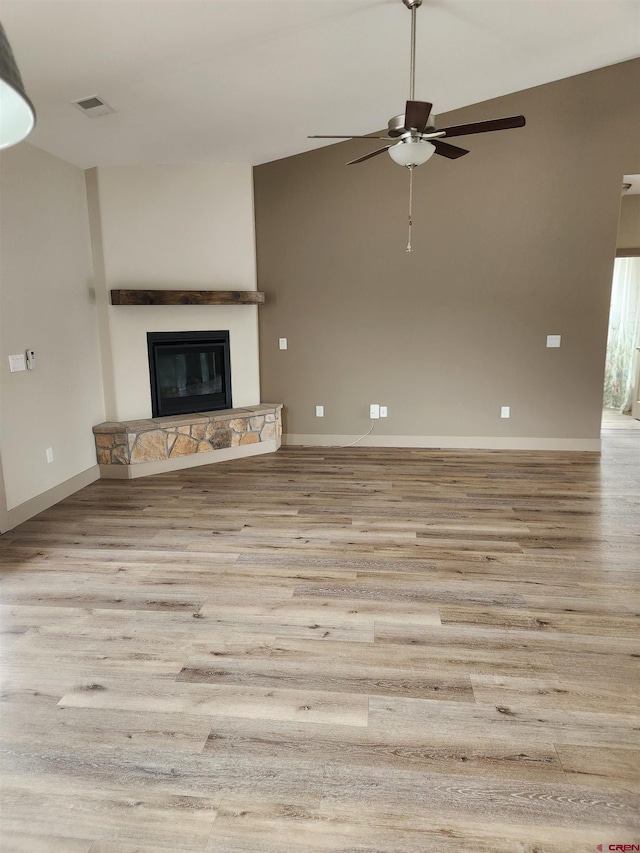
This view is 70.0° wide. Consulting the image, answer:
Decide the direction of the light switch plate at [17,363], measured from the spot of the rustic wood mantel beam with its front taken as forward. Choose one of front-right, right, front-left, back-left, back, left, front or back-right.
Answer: front-right

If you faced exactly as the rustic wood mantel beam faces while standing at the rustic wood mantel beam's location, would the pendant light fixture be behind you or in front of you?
in front

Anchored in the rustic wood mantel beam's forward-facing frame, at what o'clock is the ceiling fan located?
The ceiling fan is roughly at 11 o'clock from the rustic wood mantel beam.

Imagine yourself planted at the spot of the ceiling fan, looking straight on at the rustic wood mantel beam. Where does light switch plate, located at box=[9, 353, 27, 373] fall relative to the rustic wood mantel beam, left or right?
left

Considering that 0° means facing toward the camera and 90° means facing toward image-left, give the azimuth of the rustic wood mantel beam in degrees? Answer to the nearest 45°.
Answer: approximately 0°
